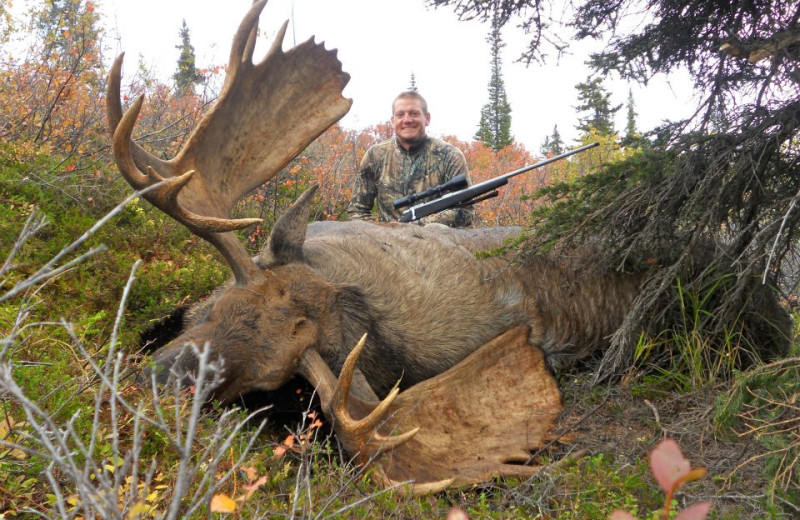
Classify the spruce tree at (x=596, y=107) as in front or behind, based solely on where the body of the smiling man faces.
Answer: behind

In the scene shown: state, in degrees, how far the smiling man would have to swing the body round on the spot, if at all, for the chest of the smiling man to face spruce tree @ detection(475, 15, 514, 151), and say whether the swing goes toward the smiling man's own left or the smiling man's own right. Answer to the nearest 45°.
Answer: approximately 180°

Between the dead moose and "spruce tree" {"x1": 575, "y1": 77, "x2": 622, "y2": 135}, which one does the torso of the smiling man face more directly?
the dead moose

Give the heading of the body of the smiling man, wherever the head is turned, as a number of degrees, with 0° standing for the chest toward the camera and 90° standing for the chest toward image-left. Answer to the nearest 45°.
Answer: approximately 0°

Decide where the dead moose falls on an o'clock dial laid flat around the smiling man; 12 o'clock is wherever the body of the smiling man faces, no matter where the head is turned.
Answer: The dead moose is roughly at 12 o'clock from the smiling man.

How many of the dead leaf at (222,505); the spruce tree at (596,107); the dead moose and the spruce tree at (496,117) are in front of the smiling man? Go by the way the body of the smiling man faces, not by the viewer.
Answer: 2

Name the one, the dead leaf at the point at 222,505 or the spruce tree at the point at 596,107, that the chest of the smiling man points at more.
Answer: the dead leaf

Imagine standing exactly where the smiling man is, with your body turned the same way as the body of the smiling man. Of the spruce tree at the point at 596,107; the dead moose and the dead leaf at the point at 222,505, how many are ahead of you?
2

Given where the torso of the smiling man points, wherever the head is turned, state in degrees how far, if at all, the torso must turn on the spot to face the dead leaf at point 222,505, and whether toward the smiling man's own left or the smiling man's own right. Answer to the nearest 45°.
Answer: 0° — they already face it
